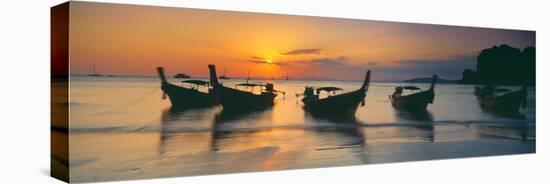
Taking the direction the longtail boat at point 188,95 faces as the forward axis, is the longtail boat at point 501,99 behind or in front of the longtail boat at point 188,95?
behind

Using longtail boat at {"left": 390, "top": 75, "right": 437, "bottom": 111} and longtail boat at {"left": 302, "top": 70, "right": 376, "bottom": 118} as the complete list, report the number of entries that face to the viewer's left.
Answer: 0

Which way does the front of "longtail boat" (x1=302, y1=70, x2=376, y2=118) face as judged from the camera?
facing the viewer and to the right of the viewer

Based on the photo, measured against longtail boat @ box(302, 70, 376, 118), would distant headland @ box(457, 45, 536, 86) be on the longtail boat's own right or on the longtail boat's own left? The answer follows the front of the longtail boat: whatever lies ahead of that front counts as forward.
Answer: on the longtail boat's own left

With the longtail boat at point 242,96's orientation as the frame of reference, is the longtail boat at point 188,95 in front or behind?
in front
